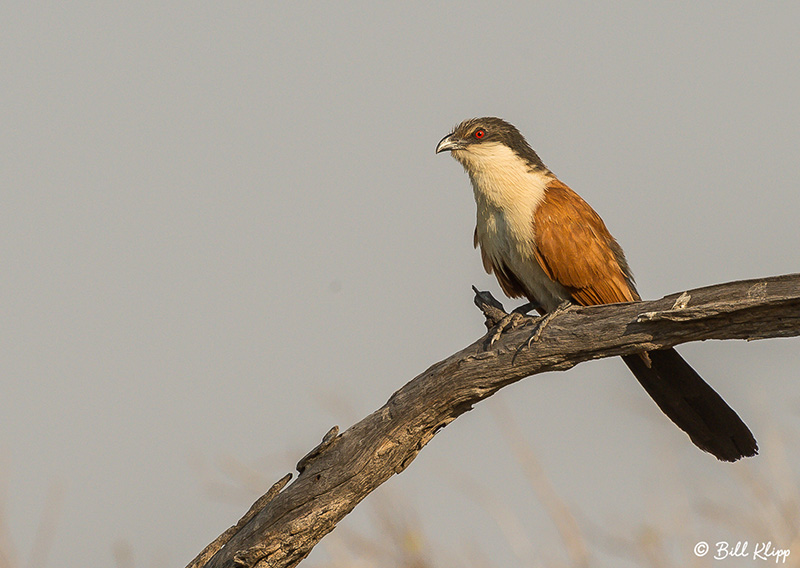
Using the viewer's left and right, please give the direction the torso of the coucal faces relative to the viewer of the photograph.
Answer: facing the viewer and to the left of the viewer
